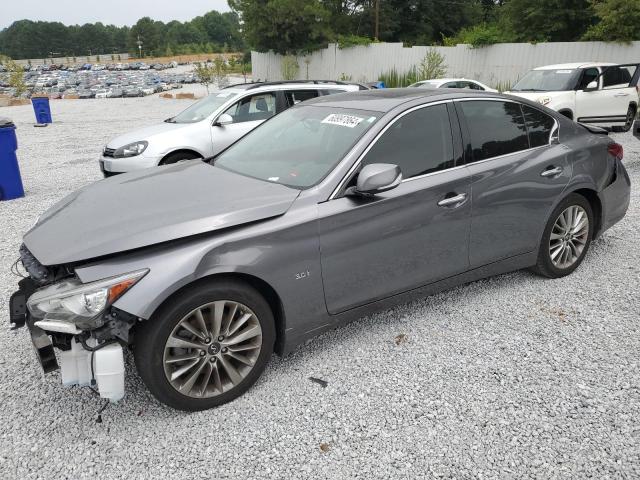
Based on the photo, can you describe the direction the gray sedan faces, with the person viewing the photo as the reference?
facing the viewer and to the left of the viewer

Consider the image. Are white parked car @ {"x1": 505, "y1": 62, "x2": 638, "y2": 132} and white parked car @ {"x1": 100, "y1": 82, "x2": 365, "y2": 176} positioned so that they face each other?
no

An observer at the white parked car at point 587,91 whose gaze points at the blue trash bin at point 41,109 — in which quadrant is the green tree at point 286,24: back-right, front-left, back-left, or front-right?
front-right

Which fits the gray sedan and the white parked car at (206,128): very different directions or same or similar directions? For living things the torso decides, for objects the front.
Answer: same or similar directions

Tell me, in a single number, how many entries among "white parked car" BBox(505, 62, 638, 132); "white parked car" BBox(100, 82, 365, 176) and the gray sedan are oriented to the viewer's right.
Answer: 0

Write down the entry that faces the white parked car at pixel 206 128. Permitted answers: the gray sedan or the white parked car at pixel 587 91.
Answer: the white parked car at pixel 587 91

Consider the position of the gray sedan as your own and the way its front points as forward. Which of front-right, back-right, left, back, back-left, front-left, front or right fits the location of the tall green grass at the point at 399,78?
back-right

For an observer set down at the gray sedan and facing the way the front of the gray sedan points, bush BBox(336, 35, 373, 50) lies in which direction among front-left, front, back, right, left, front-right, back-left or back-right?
back-right

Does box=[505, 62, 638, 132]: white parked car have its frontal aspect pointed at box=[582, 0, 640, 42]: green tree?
no

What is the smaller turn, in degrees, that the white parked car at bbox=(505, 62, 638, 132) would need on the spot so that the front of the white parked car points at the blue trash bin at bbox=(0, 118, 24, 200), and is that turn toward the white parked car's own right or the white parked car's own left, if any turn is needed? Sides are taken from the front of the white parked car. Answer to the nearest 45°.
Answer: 0° — it already faces it

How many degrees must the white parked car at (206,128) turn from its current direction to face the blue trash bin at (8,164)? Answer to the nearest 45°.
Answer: approximately 45° to its right

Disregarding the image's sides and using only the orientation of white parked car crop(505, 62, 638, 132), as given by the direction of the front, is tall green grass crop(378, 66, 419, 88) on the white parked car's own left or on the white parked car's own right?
on the white parked car's own right

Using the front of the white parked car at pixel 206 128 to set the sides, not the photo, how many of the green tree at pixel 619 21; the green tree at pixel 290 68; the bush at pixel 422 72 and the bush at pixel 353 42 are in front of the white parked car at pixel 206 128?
0

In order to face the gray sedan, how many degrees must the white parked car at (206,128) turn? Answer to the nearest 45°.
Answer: approximately 45° to its left

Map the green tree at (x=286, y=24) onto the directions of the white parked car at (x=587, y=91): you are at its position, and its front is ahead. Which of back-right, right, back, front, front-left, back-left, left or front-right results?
right

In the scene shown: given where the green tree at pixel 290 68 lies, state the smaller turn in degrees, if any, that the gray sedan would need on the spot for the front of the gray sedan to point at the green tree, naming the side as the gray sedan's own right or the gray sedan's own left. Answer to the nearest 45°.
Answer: approximately 135° to the gray sedan's own right

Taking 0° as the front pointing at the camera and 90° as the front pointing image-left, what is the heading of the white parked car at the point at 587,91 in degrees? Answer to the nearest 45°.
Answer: approximately 45°

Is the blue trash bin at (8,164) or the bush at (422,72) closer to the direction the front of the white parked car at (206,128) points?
the blue trash bin
